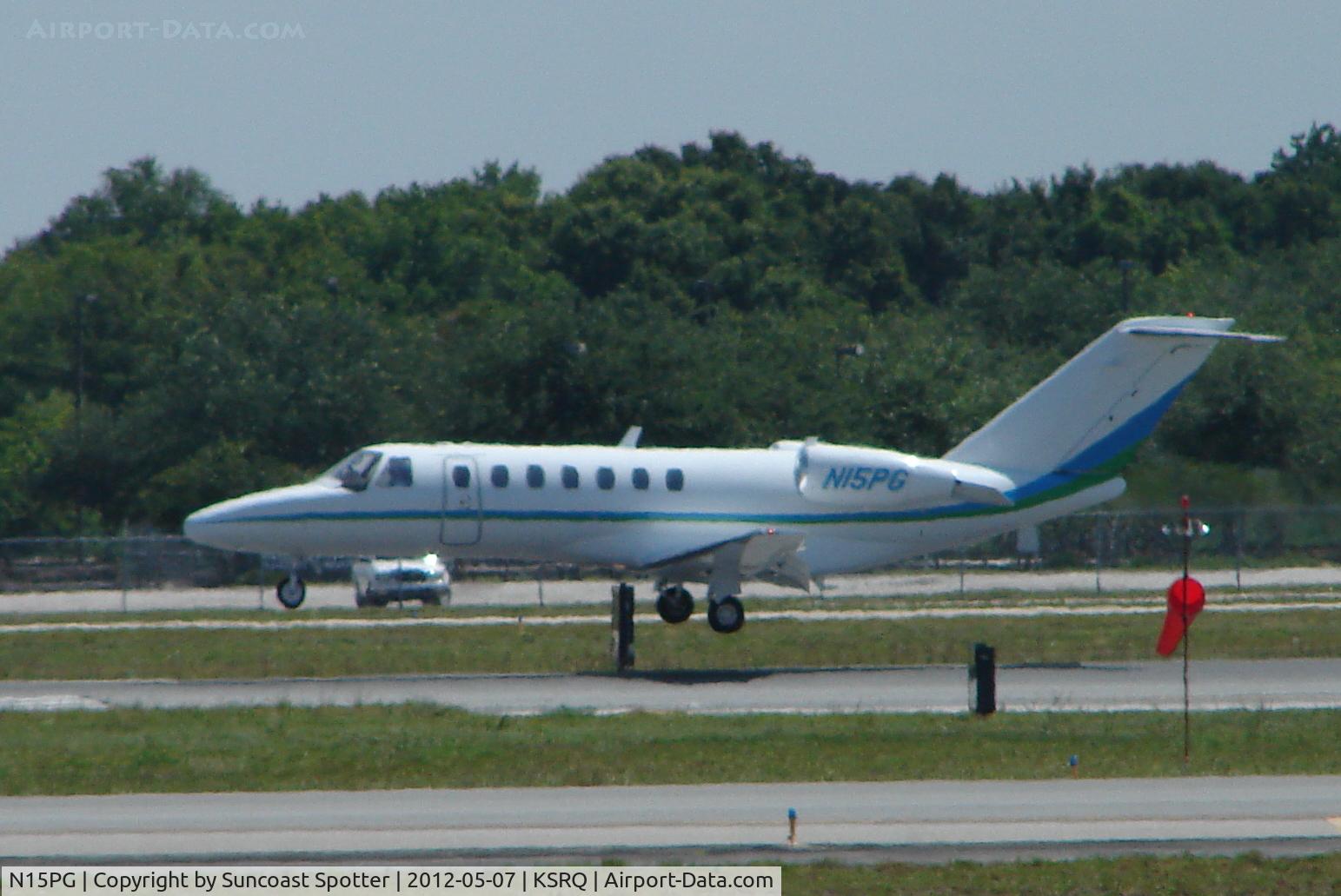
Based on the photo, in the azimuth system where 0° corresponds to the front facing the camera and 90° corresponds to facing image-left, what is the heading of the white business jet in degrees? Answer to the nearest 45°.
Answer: approximately 90°

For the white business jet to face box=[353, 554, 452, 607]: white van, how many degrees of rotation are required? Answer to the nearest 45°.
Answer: approximately 45° to its right

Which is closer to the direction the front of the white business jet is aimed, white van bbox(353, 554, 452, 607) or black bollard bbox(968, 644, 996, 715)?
the white van

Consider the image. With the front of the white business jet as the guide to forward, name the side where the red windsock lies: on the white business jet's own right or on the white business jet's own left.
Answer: on the white business jet's own left

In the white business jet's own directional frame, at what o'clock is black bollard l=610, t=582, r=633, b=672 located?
The black bollard is roughly at 10 o'clock from the white business jet.

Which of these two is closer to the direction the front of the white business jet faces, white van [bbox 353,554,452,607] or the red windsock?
the white van

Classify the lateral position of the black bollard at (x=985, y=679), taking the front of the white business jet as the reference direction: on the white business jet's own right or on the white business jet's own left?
on the white business jet's own left

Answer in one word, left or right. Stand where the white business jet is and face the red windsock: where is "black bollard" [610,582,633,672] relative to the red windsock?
right
